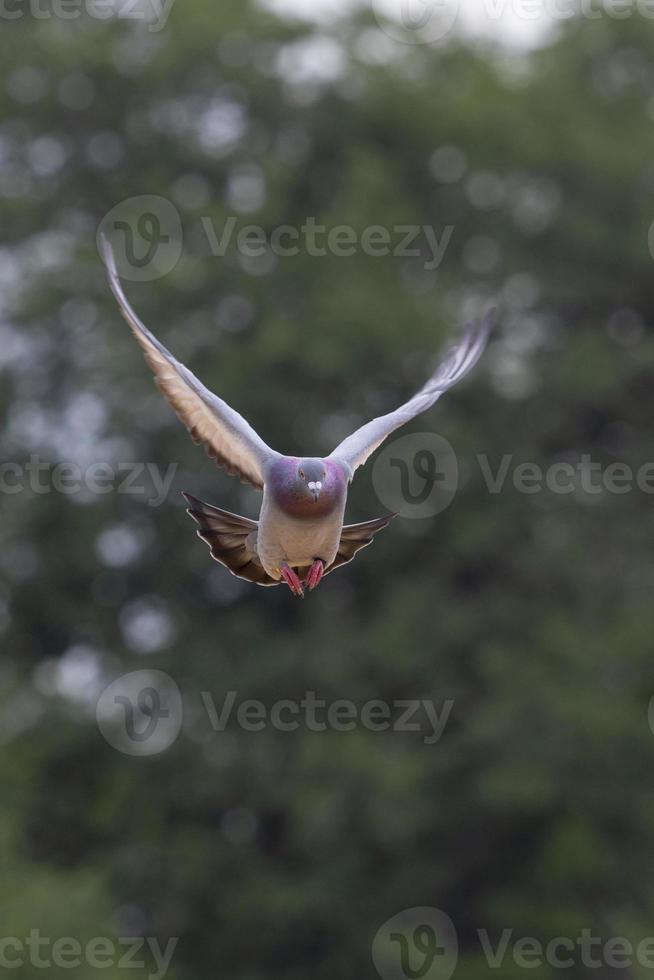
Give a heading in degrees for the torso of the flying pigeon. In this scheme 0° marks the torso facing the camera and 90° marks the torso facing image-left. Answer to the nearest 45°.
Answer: approximately 0°
